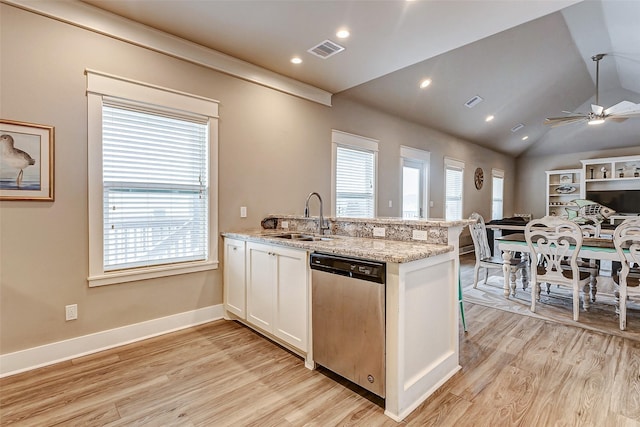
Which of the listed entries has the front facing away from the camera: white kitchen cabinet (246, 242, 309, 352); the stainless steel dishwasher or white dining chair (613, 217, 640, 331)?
the white dining chair

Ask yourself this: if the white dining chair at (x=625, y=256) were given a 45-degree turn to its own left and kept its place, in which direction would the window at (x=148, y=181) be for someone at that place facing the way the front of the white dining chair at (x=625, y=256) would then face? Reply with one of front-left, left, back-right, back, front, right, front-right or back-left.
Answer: left

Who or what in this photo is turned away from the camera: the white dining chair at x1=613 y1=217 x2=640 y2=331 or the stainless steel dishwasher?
the white dining chair

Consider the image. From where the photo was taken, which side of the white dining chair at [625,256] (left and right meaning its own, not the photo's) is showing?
back

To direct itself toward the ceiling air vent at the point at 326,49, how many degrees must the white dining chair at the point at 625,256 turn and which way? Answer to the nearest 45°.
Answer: approximately 135° to its left

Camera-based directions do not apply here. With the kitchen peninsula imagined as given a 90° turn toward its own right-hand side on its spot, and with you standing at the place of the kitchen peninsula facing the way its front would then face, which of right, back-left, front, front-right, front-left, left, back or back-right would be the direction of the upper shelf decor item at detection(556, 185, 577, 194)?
right

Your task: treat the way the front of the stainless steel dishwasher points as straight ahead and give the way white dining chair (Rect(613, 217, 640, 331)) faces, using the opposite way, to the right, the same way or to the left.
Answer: the opposite way

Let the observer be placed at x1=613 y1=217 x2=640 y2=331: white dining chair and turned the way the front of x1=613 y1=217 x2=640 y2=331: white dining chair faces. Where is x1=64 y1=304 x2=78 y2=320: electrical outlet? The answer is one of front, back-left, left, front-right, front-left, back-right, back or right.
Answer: back-left

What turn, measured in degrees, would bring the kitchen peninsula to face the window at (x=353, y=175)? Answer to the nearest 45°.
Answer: approximately 135° to its right

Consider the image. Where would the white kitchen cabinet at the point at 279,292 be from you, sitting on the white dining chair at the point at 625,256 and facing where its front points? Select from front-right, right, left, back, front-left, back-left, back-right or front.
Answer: back-left

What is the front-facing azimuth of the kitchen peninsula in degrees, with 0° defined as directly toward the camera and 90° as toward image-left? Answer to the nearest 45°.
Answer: approximately 45°

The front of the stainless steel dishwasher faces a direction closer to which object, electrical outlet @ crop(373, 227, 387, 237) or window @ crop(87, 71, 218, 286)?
the window

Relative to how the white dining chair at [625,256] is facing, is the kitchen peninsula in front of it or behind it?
behind

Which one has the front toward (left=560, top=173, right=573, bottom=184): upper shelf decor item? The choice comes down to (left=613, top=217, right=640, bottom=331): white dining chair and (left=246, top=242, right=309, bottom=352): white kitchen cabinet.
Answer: the white dining chair

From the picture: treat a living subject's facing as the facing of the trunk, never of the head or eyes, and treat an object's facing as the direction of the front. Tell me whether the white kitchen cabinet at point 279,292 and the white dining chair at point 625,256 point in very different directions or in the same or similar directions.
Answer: very different directions

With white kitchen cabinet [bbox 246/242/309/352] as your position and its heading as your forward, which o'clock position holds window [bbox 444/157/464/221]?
The window is roughly at 6 o'clock from the white kitchen cabinet.

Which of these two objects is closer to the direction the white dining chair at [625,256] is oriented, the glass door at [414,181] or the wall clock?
the wall clock
